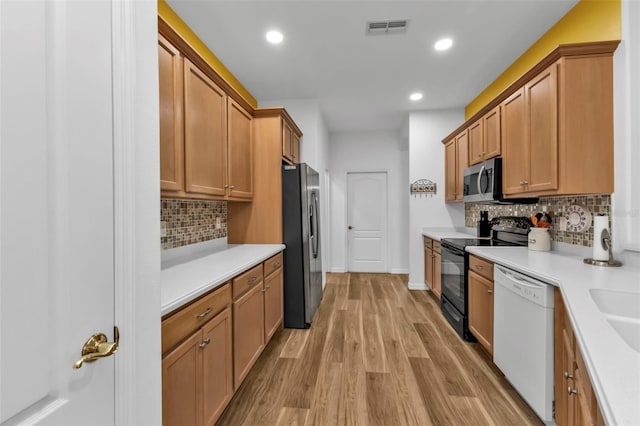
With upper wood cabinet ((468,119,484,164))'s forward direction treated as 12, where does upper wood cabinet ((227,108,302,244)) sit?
upper wood cabinet ((227,108,302,244)) is roughly at 11 o'clock from upper wood cabinet ((468,119,484,164)).

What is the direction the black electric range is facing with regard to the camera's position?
facing to the left of the viewer

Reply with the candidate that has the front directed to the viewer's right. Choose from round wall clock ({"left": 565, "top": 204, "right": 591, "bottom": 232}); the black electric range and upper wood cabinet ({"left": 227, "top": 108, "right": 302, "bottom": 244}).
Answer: the upper wood cabinet

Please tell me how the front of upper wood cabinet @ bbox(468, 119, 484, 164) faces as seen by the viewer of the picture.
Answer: facing to the left of the viewer

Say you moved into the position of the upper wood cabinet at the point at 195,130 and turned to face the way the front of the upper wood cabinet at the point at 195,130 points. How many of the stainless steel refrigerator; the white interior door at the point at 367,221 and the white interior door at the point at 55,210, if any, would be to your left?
2

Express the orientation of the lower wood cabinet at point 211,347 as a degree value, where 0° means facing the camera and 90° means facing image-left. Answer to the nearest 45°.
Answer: approximately 315°

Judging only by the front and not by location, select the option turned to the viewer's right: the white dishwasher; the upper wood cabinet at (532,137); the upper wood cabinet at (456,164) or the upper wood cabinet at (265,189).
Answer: the upper wood cabinet at (265,189)

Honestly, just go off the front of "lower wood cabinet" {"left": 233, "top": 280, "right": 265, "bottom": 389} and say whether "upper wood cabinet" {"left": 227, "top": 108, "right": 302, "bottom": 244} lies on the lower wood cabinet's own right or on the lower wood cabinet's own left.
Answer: on the lower wood cabinet's own left

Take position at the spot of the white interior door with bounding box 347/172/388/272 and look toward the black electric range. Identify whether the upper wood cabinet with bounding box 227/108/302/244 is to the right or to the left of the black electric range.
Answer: right

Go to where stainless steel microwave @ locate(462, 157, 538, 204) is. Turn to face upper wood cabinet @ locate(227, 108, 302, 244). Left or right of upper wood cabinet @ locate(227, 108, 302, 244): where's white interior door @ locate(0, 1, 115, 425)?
left

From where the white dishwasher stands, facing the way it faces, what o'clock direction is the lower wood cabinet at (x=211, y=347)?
The lower wood cabinet is roughly at 12 o'clock from the white dishwasher.
